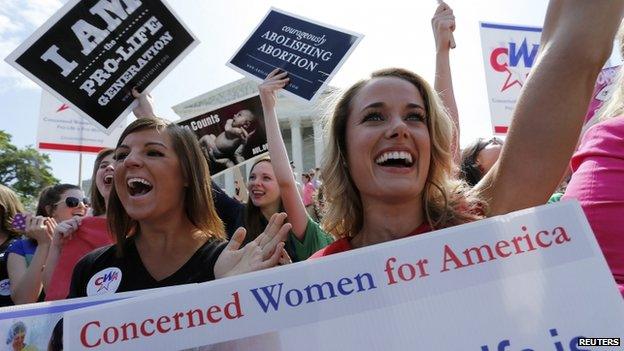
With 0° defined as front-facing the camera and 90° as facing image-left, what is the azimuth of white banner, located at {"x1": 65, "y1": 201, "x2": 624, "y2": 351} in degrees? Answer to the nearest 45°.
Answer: approximately 0°

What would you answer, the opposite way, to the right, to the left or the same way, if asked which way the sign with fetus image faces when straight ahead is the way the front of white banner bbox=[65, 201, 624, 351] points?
the same way

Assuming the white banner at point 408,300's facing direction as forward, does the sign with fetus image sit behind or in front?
behind

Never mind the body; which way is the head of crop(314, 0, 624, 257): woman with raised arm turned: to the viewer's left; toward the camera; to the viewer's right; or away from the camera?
toward the camera

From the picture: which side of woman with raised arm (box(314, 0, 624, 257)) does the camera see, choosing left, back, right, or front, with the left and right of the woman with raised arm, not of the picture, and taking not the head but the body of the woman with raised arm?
front

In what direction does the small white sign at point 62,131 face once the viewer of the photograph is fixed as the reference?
facing the viewer

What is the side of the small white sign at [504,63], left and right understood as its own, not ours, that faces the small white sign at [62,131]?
right

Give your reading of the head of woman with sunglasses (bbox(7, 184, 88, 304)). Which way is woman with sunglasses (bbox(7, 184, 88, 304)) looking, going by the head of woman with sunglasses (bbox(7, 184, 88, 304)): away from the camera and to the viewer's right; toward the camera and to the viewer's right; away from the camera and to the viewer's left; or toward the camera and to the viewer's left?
toward the camera and to the viewer's right

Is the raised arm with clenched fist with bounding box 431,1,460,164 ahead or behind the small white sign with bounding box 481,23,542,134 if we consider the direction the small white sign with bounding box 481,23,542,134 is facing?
ahead

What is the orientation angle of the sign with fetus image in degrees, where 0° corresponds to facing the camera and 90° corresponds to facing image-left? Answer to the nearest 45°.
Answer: approximately 0°
